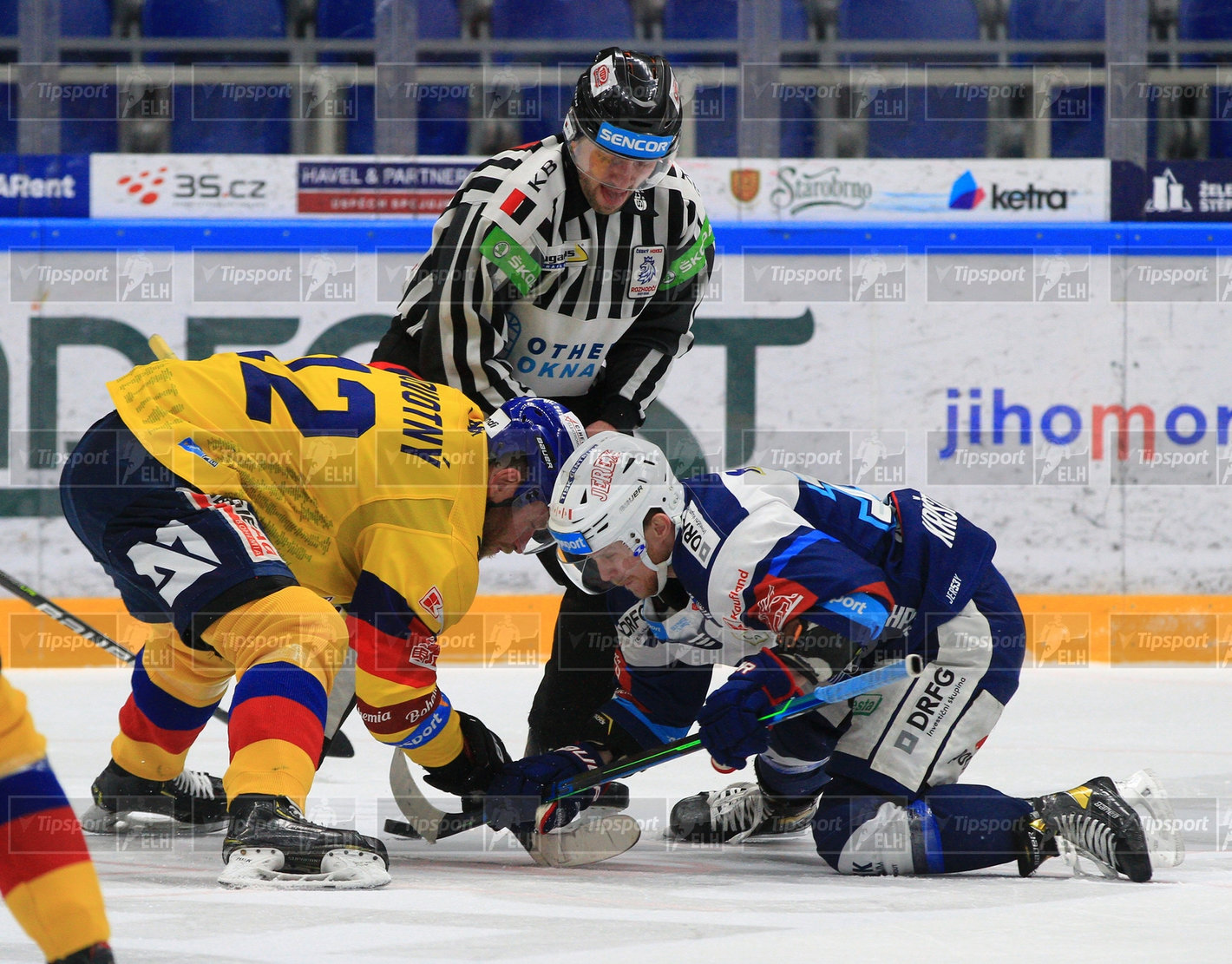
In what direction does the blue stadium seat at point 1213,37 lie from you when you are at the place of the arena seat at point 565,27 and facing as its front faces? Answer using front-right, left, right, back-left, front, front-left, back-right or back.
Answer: left

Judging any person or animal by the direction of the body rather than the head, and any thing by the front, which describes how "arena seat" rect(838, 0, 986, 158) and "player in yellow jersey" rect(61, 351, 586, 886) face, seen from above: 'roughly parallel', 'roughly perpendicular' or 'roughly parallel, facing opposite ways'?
roughly perpendicular

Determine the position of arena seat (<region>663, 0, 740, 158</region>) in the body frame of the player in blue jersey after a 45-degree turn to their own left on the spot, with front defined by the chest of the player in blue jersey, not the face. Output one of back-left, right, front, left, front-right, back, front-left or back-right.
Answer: back-right

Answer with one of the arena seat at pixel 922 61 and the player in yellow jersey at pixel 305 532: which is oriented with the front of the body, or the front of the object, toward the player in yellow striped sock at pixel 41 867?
the arena seat

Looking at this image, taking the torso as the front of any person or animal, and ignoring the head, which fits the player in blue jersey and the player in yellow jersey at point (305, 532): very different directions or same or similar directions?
very different directions

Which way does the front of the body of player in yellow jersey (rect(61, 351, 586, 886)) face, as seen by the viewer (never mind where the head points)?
to the viewer's right

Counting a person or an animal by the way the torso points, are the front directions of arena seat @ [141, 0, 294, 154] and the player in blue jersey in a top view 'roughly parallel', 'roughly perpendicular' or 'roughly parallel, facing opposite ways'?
roughly perpendicular

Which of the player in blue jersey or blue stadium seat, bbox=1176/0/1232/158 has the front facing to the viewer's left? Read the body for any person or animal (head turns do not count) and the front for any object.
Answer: the player in blue jersey

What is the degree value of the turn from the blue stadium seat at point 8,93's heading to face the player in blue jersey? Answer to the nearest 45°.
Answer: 0° — it already faces them

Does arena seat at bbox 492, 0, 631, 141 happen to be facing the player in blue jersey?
yes

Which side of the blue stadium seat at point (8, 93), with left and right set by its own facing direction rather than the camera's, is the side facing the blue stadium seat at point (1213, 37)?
left

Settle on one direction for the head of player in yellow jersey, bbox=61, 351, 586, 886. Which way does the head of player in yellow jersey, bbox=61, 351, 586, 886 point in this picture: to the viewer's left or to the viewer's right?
to the viewer's right

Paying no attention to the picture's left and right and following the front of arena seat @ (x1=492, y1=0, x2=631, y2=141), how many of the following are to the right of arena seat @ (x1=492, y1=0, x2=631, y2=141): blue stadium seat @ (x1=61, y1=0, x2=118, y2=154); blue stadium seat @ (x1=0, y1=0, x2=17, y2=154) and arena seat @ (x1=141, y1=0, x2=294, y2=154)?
3

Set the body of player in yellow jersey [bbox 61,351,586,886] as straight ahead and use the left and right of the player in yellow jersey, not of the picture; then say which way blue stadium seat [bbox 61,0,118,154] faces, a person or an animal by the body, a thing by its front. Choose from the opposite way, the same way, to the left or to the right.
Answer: to the right
